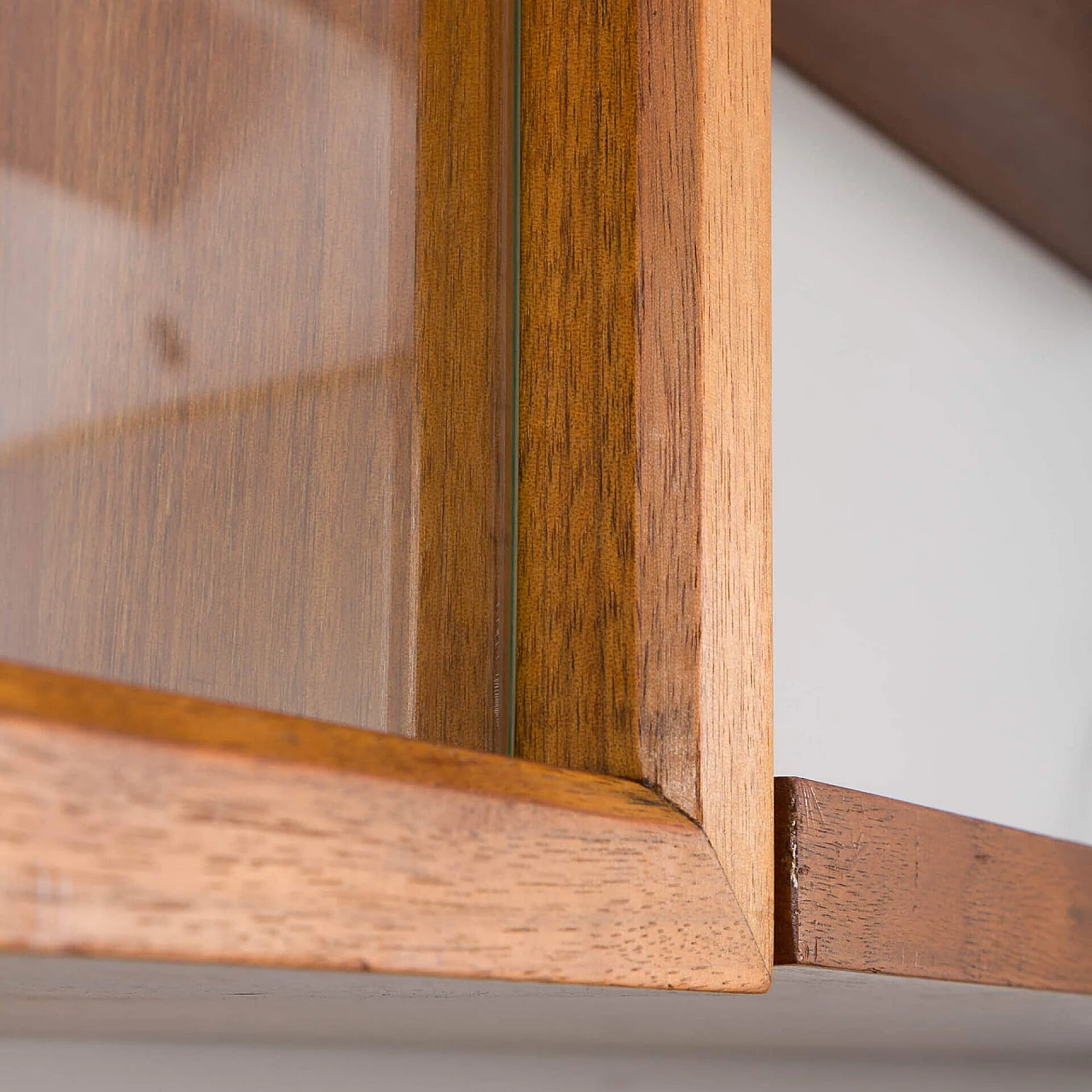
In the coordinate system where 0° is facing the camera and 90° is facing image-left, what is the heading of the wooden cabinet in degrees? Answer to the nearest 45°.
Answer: approximately 315°
